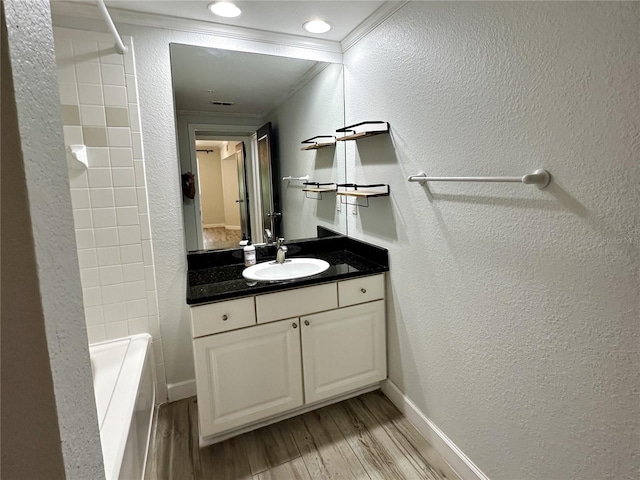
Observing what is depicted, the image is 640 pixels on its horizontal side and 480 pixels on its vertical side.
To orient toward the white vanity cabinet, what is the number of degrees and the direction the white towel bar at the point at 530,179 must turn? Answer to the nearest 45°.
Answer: approximately 45° to its right

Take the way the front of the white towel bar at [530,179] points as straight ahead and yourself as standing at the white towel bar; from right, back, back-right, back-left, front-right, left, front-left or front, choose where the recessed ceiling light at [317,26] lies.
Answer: right

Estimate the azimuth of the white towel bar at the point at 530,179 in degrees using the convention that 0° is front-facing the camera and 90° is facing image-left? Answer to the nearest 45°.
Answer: approximately 45°
